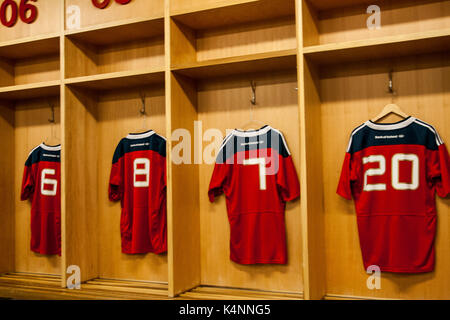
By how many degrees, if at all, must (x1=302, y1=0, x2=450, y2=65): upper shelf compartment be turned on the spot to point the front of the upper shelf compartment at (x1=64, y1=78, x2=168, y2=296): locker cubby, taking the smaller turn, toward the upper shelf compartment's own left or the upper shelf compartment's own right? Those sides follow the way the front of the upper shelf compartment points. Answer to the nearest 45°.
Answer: approximately 90° to the upper shelf compartment's own right

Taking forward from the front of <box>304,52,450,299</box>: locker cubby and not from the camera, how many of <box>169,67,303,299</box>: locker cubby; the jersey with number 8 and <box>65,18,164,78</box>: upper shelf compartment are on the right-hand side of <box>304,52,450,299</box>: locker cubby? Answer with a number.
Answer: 3

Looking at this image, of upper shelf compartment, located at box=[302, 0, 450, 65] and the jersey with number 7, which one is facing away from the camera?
the jersey with number 7

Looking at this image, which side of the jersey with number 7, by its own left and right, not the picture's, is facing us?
back

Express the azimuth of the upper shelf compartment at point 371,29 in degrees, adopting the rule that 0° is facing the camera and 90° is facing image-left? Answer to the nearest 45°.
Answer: approximately 0°

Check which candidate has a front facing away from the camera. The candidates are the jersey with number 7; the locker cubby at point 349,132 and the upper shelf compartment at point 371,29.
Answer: the jersey with number 7

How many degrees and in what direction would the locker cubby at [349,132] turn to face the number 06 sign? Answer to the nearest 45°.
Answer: approximately 90° to its right

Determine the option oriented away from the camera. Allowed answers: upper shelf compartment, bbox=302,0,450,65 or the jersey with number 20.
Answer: the jersey with number 20

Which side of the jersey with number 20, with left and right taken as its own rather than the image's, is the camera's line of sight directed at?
back

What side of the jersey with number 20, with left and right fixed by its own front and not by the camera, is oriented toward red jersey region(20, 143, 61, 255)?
left
